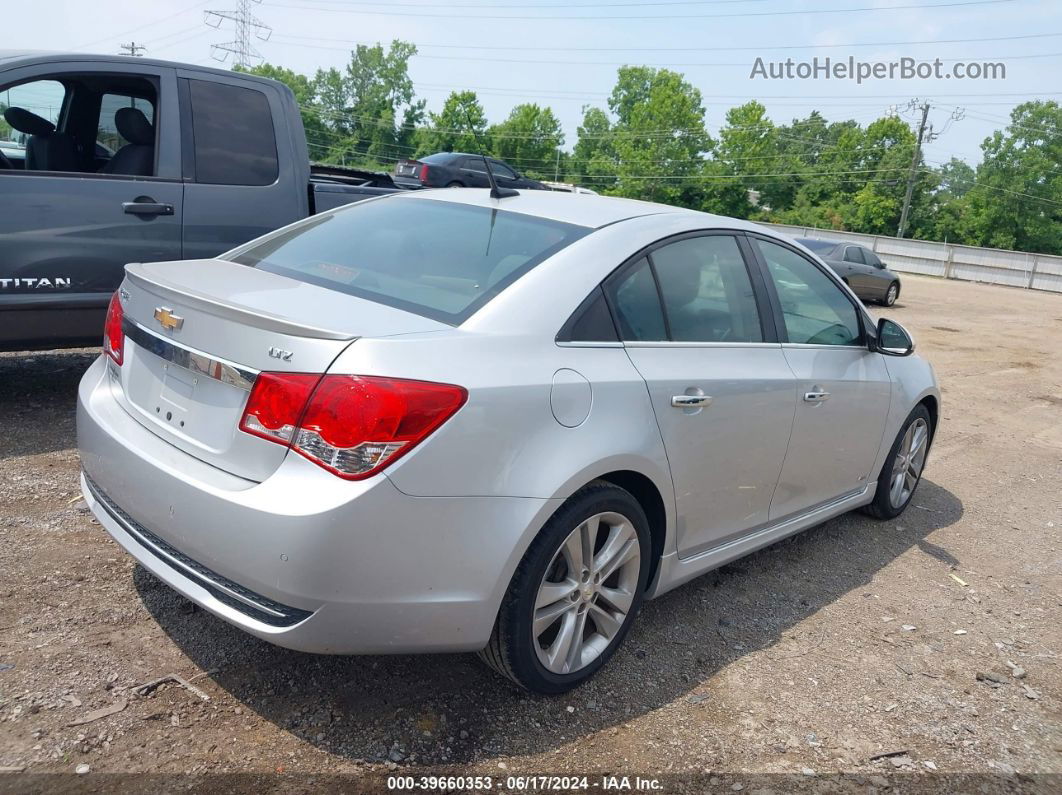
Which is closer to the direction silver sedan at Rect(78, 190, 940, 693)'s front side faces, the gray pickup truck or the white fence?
the white fence

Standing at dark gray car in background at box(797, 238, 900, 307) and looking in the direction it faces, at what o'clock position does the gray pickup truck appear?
The gray pickup truck is roughly at 5 o'clock from the dark gray car in background.

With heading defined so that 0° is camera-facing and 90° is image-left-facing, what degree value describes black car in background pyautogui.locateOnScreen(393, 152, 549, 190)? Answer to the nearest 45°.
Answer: approximately 225°

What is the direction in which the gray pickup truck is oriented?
to the viewer's left

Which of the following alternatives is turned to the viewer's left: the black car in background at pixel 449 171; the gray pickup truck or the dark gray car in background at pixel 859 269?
the gray pickup truck

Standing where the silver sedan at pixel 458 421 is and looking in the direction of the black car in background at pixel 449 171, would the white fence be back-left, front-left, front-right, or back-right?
front-right

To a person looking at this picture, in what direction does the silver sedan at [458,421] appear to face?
facing away from the viewer and to the right of the viewer

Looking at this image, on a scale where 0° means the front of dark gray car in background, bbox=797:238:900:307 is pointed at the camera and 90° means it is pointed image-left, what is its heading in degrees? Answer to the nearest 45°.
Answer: approximately 225°

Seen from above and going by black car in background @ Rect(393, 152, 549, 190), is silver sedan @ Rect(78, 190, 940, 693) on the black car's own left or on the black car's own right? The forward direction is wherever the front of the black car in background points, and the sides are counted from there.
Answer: on the black car's own right

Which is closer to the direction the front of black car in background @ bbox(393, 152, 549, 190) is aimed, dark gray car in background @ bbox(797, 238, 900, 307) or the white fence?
the white fence

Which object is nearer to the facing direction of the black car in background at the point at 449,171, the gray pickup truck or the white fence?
the white fence

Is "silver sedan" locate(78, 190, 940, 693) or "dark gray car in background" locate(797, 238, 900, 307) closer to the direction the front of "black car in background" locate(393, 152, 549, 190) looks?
the dark gray car in background

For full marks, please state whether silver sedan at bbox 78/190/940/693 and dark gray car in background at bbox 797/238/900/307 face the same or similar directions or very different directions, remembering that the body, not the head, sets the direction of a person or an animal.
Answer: same or similar directions
